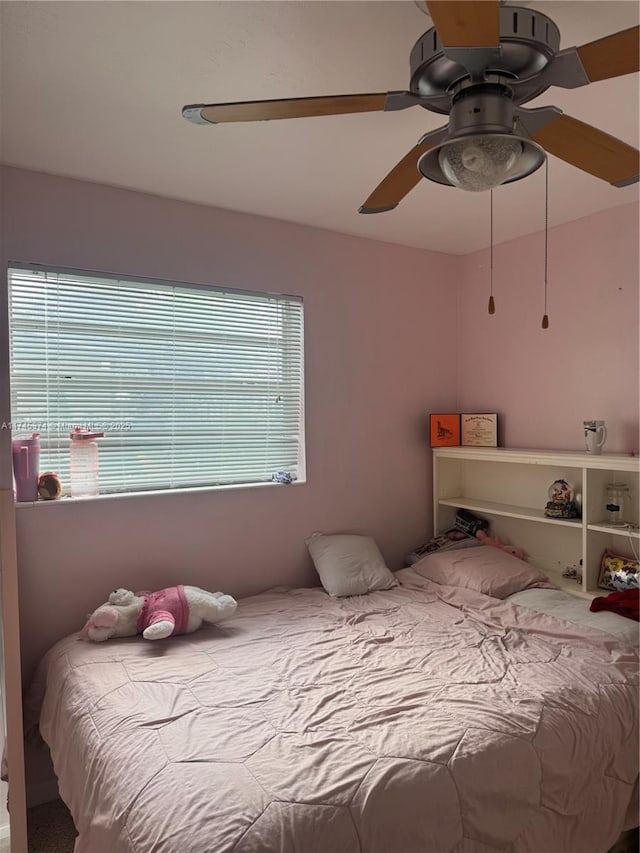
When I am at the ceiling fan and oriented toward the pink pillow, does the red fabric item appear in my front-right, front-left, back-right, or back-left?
front-right

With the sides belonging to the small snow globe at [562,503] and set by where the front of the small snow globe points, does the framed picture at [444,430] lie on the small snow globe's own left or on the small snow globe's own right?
on the small snow globe's own right

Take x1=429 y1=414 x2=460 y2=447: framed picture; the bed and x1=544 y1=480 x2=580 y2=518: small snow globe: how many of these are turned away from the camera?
0

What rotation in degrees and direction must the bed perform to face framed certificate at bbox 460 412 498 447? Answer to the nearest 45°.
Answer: approximately 180°

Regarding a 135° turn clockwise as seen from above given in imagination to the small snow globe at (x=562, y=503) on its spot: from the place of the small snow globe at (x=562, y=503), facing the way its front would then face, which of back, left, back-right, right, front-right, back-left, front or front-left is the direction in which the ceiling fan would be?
back

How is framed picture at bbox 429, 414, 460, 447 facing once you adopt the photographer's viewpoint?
facing the viewer

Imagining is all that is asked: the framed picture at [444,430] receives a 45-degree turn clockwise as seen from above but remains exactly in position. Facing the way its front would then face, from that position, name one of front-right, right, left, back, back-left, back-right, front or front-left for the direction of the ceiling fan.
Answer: front-left

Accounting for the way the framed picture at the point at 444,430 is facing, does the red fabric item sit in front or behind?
in front

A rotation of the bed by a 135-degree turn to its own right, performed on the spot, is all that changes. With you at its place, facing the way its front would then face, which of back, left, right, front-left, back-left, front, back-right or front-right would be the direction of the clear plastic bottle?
front-left

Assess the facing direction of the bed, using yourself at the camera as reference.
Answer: facing the viewer and to the left of the viewer
